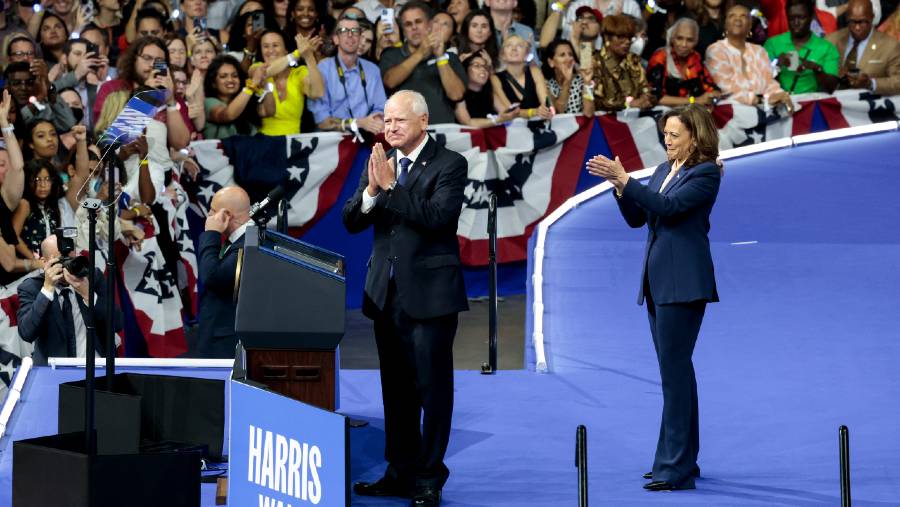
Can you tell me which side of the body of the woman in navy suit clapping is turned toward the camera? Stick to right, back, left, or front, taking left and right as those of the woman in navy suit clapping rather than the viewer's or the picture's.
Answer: left

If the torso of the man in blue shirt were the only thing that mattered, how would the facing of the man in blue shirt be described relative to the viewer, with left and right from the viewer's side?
facing the viewer

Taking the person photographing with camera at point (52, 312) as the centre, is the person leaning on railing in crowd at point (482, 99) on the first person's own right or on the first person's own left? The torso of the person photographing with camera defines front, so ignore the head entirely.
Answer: on the first person's own left

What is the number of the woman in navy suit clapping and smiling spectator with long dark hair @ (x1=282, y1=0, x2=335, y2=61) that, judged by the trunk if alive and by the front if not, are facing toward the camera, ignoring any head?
1

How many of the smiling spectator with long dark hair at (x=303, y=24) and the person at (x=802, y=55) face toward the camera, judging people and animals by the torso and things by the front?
2

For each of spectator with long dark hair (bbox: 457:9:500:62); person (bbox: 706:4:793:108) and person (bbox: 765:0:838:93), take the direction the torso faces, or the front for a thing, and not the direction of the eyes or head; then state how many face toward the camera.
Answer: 3

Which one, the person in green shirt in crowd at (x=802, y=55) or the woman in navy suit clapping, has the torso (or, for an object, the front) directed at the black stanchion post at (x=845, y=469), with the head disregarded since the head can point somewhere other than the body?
the person in green shirt in crowd

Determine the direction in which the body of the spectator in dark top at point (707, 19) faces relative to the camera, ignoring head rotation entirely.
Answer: toward the camera

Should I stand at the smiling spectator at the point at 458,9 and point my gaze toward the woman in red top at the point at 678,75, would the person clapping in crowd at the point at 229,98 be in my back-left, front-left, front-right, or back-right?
back-right

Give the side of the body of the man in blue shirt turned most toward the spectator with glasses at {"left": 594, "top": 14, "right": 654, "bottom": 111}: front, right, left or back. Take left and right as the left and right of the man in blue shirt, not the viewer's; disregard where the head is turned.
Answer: left
